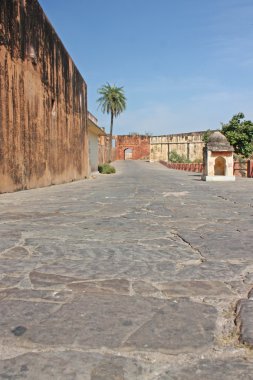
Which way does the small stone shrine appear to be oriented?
toward the camera

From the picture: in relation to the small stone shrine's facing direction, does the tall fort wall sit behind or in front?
in front
